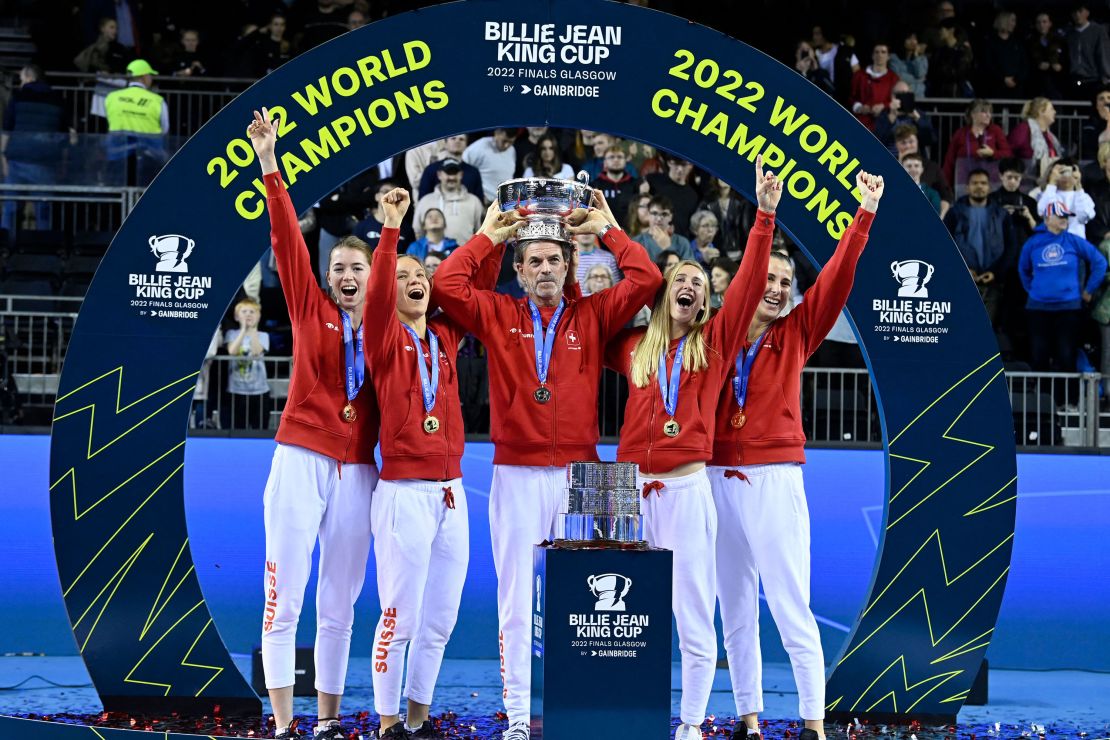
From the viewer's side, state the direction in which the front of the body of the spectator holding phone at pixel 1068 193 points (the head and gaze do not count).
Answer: toward the camera

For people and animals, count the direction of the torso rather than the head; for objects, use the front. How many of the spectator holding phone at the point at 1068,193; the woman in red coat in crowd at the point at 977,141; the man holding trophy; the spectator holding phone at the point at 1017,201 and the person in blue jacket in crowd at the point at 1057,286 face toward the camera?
5

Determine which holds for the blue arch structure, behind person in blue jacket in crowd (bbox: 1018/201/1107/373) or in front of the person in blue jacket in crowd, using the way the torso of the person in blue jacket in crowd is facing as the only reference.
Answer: in front

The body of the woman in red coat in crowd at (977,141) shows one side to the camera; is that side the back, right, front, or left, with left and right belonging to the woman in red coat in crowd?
front

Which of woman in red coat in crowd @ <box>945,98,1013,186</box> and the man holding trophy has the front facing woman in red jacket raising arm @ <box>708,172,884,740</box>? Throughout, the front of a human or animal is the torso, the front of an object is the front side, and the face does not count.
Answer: the woman in red coat in crowd

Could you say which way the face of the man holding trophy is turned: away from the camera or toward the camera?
toward the camera

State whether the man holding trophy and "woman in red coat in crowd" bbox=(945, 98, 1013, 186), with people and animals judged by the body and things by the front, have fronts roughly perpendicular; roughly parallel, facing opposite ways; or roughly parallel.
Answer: roughly parallel

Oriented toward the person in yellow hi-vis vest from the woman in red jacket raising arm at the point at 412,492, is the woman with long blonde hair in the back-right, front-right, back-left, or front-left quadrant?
back-right

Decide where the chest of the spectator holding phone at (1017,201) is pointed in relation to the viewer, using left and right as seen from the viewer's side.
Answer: facing the viewer

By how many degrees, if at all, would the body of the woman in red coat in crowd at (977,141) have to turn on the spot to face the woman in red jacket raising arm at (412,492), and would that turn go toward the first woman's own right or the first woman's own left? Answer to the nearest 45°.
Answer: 0° — they already face them

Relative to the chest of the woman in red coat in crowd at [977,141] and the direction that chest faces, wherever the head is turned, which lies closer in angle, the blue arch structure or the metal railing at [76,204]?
the blue arch structure
